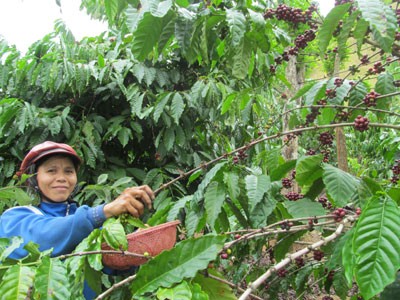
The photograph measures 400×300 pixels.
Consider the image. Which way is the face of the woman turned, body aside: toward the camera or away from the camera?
toward the camera

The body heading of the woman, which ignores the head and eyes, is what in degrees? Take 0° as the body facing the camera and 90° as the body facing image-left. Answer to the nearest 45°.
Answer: approximately 315°
